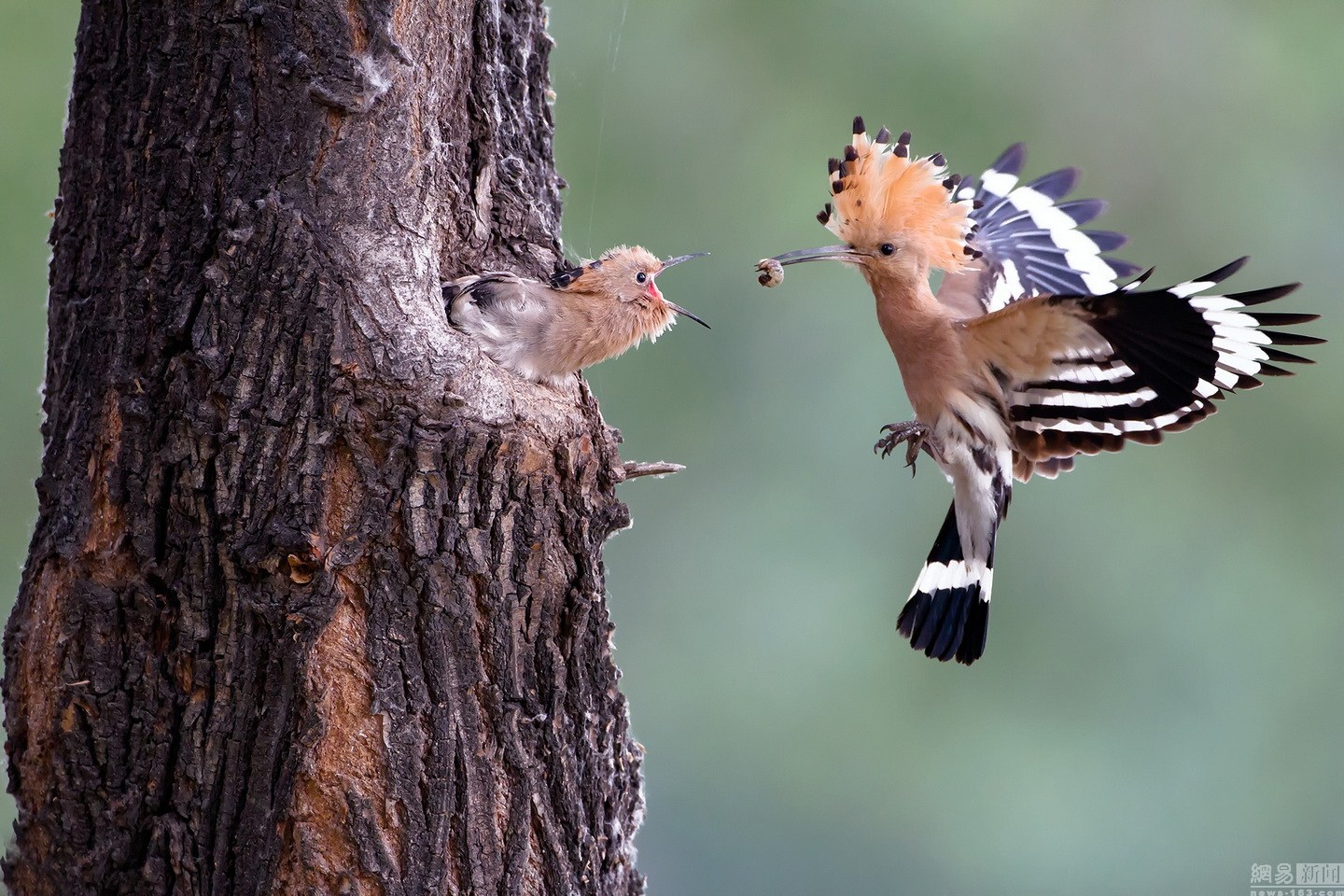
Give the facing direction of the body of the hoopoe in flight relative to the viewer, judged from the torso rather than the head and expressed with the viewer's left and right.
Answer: facing to the left of the viewer

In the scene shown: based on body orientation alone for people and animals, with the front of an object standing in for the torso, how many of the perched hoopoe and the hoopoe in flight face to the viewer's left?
1

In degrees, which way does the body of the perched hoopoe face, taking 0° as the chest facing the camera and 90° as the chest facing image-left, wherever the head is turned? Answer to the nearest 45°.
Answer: approximately 270°

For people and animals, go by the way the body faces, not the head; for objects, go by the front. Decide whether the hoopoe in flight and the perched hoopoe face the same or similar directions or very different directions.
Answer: very different directions
